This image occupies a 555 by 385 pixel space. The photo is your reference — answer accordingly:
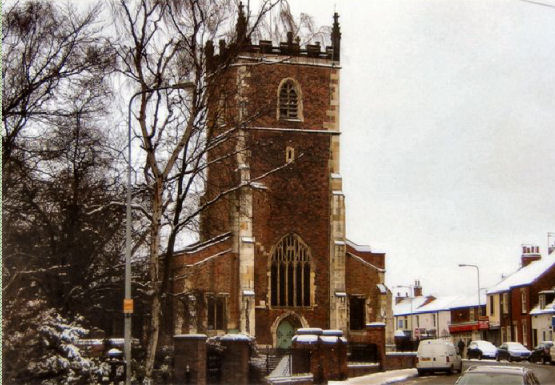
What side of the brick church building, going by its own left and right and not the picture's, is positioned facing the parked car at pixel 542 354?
left

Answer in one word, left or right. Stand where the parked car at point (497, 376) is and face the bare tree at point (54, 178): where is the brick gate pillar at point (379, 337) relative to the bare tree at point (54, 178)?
right

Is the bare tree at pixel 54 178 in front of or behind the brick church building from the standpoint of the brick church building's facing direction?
in front

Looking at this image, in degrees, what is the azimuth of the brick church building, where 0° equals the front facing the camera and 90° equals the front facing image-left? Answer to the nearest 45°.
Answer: approximately 0°
